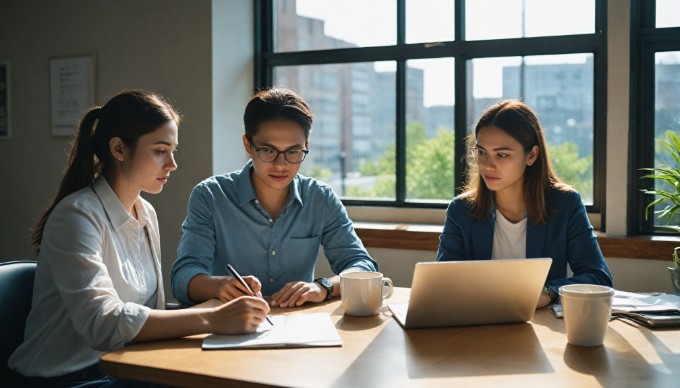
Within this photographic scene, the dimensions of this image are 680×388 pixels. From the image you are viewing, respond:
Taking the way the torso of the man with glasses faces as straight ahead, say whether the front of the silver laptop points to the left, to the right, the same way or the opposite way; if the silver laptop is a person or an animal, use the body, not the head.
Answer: the opposite way

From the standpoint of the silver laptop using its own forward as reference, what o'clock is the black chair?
The black chair is roughly at 9 o'clock from the silver laptop.

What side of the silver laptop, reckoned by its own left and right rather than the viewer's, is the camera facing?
back

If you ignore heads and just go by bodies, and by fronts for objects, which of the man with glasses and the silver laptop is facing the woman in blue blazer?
the silver laptop

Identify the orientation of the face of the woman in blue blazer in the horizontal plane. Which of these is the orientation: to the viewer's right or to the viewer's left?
to the viewer's left

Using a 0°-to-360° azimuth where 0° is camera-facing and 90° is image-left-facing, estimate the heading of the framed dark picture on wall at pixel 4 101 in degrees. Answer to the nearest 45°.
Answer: approximately 0°

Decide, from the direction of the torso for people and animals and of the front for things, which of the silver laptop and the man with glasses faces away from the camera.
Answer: the silver laptop

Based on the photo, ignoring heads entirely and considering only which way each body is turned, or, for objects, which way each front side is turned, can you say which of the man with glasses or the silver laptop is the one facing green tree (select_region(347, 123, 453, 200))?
the silver laptop

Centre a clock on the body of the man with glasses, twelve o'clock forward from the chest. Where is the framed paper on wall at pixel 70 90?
The framed paper on wall is roughly at 5 o'clock from the man with glasses.
